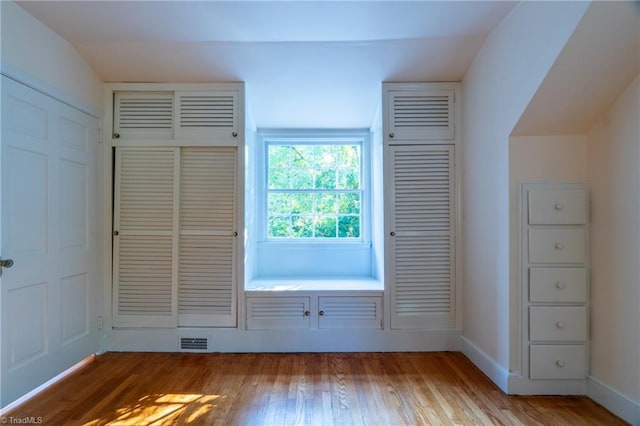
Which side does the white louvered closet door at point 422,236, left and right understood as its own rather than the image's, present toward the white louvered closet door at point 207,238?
right

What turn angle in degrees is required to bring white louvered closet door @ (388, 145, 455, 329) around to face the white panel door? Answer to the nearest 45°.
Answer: approximately 45° to its right

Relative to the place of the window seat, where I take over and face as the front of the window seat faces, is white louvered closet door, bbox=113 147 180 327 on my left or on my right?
on my right

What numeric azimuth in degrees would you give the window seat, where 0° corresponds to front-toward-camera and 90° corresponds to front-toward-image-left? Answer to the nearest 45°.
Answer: approximately 0°

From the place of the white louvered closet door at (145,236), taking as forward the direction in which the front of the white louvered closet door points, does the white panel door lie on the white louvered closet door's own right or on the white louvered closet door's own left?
on the white louvered closet door's own right

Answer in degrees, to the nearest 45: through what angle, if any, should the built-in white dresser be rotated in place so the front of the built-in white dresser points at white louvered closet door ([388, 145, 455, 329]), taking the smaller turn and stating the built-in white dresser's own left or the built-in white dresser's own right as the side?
approximately 90° to the built-in white dresser's own right

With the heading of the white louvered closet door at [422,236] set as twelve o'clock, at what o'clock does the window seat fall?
The window seat is roughly at 3 o'clock from the white louvered closet door.

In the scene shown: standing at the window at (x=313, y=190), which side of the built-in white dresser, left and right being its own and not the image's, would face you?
right

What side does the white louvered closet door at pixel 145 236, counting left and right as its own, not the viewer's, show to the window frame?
left

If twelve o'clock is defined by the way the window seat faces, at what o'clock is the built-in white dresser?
The built-in white dresser is roughly at 10 o'clock from the window seat.

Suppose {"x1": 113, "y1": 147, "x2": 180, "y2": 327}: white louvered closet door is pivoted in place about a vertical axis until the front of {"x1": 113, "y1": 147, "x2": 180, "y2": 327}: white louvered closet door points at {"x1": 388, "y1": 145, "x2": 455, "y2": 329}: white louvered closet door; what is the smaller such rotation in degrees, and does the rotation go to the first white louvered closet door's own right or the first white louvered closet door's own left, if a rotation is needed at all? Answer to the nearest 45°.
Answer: approximately 45° to the first white louvered closet door's own left
